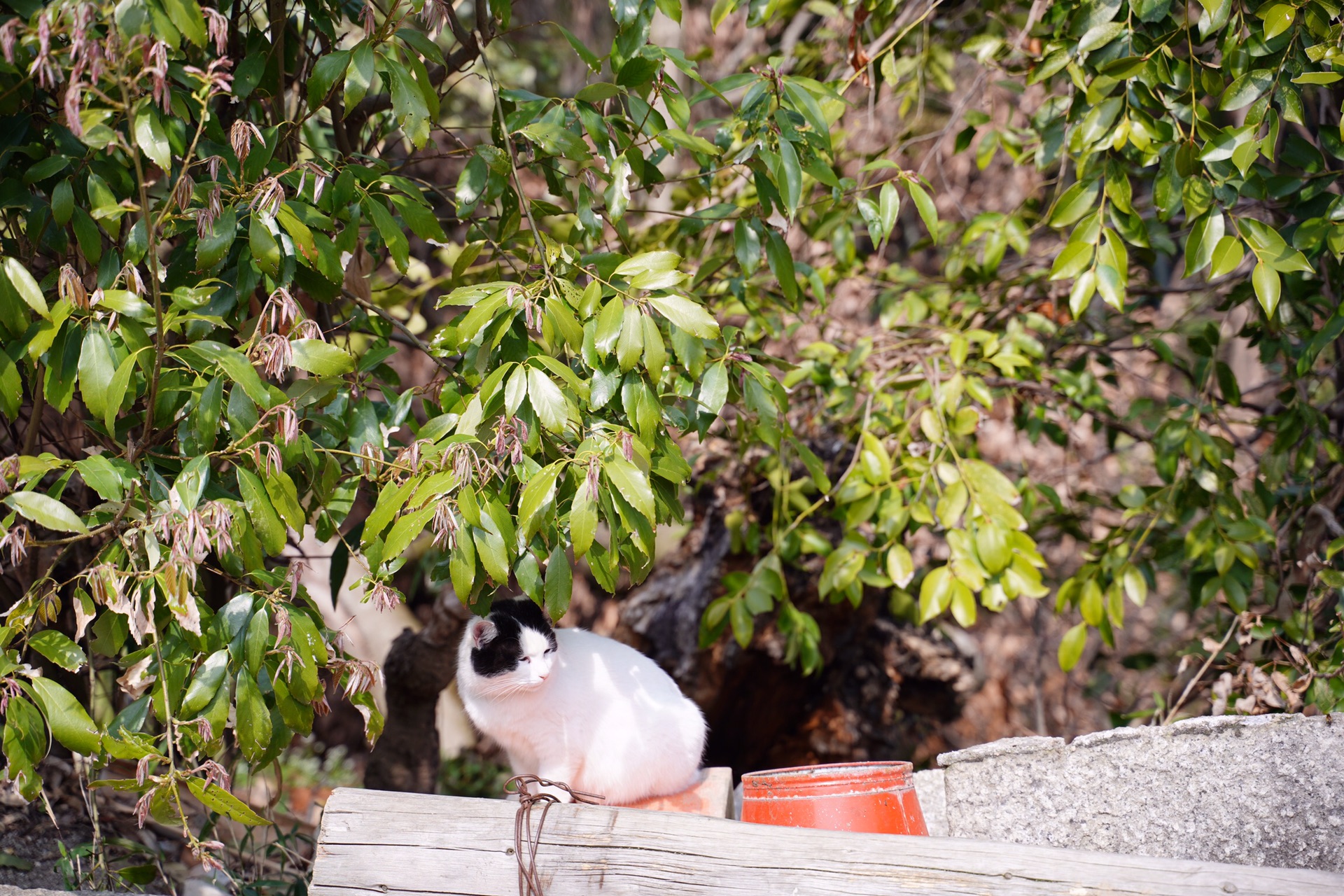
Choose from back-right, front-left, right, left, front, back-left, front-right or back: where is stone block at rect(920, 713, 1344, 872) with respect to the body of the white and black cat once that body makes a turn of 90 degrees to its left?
left

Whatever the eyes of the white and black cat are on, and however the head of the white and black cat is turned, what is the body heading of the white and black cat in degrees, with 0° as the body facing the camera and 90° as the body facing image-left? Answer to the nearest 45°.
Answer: approximately 90°

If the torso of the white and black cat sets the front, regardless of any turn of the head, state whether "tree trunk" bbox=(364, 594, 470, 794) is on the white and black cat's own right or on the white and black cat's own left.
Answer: on the white and black cat's own right
